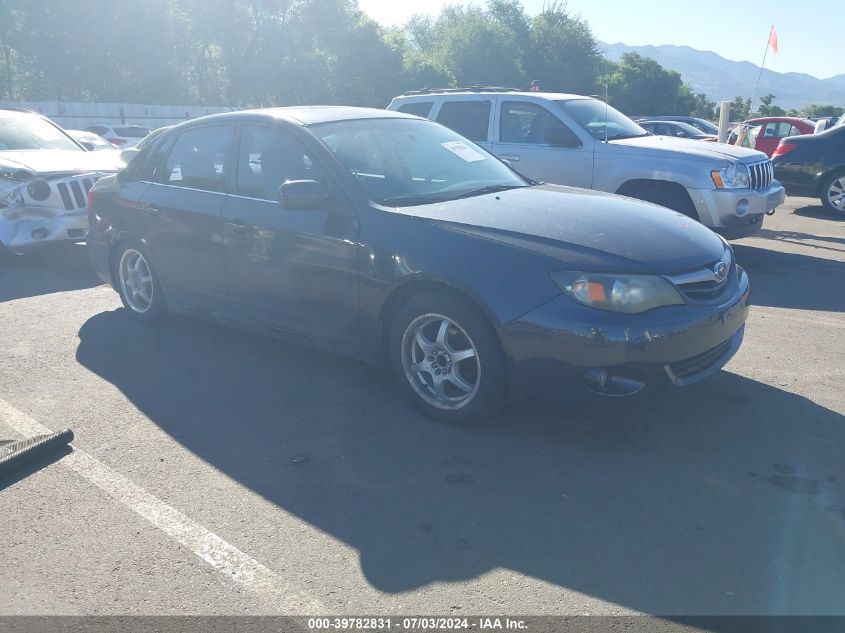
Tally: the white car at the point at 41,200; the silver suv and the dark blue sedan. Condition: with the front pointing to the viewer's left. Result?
0

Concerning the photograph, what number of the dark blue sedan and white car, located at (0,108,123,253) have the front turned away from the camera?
0

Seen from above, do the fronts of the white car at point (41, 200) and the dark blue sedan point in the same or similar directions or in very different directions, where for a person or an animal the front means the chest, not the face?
same or similar directions

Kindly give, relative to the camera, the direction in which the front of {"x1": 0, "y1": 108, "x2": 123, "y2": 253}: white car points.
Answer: facing the viewer and to the right of the viewer

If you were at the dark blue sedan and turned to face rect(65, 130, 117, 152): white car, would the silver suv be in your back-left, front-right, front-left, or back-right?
front-right

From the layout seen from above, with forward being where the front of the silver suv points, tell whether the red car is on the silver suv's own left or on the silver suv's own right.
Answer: on the silver suv's own left

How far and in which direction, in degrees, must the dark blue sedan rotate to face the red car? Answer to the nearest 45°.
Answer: approximately 90° to its left

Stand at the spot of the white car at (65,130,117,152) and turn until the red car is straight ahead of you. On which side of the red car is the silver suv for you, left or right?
right

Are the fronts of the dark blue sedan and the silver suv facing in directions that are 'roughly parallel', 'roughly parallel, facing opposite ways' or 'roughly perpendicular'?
roughly parallel

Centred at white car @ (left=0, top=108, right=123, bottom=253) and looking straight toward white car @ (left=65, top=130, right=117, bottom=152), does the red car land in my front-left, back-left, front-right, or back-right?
front-right

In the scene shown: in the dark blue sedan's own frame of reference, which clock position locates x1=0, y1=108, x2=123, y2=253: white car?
The white car is roughly at 6 o'clock from the dark blue sedan.

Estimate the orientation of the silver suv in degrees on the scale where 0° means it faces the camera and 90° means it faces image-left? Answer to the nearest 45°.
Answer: approximately 315°

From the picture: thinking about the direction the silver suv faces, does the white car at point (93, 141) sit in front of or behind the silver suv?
behind
